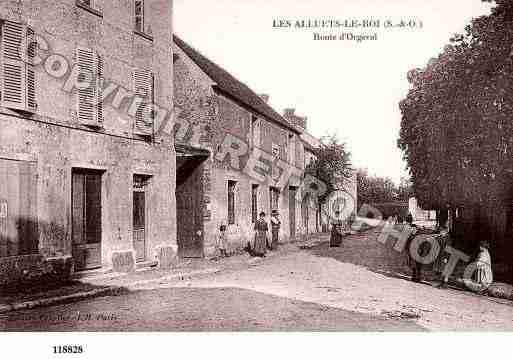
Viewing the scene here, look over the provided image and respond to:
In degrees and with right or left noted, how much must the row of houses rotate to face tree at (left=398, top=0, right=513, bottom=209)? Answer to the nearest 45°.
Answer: approximately 45° to its left

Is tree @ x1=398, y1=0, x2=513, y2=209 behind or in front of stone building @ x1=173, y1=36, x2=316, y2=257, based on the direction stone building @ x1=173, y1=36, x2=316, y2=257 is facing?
in front

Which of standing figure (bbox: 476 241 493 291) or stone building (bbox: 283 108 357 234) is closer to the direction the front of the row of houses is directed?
the standing figure

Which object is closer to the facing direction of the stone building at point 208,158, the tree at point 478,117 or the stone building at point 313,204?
the tree

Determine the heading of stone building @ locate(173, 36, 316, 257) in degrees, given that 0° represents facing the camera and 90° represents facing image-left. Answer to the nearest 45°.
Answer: approximately 315°

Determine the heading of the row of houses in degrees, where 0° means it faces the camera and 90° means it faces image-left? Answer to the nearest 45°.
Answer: approximately 315°

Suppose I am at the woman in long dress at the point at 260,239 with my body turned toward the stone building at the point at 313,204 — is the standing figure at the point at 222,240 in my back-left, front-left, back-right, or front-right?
back-left

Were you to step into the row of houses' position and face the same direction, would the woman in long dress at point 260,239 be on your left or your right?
on your left

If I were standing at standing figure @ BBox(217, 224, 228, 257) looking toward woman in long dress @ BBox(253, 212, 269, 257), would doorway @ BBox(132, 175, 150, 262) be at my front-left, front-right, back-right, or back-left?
back-right

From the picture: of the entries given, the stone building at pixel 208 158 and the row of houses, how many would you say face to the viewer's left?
0

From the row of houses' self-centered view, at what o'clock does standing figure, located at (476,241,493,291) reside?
The standing figure is roughly at 1 o'clock from the row of houses.
